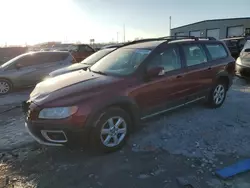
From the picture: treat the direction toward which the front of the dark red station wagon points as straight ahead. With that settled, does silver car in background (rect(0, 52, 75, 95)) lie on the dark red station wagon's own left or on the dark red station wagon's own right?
on the dark red station wagon's own right

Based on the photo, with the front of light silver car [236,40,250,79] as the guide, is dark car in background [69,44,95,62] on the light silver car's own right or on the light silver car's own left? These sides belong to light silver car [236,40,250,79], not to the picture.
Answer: on the light silver car's own right

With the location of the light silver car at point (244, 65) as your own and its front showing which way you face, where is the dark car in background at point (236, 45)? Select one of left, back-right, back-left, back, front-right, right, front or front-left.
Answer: back-right

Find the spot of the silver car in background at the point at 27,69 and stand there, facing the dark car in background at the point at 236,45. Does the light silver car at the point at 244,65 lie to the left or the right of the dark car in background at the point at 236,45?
right

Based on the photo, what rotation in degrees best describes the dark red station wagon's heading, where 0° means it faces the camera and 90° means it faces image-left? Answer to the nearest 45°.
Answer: approximately 45°

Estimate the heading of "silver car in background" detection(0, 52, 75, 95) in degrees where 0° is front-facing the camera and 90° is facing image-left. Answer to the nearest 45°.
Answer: approximately 90°

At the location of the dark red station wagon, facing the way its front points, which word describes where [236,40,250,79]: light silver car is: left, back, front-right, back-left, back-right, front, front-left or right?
back

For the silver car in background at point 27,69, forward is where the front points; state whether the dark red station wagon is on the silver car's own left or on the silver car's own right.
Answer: on the silver car's own left

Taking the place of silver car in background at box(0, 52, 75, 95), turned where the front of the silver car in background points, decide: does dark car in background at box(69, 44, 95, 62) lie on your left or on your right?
on your right
